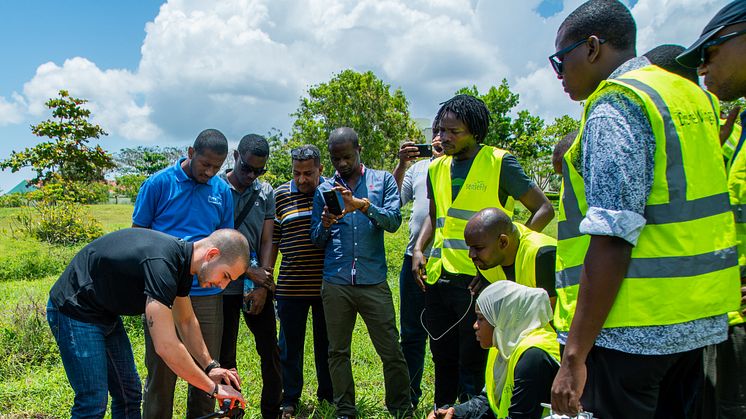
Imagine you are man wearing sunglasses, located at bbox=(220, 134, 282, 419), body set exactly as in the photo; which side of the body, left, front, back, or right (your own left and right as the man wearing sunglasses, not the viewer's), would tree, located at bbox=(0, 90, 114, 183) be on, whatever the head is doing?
back

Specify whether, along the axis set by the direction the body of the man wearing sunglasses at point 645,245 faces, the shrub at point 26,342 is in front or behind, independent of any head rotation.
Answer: in front

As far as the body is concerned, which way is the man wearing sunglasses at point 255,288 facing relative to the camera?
toward the camera

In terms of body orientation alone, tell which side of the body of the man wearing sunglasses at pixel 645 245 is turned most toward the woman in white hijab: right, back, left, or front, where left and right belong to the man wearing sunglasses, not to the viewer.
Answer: front

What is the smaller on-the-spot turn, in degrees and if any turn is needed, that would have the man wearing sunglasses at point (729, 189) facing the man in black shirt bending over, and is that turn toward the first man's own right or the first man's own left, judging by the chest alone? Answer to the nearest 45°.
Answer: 0° — they already face them

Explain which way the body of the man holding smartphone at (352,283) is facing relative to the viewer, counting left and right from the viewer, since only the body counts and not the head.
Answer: facing the viewer

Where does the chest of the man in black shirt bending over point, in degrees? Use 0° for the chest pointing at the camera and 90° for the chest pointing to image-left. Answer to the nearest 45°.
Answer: approximately 270°

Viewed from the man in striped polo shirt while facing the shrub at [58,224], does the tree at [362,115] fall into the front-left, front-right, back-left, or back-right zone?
front-right

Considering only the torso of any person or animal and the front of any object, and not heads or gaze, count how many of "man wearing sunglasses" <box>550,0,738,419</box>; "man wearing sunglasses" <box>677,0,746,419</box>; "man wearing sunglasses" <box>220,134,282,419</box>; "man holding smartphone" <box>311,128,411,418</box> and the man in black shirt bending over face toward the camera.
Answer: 2

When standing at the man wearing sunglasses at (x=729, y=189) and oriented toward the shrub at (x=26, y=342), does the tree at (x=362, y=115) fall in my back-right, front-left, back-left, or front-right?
front-right

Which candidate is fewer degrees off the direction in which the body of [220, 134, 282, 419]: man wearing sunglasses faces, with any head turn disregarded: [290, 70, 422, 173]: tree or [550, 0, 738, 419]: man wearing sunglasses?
the man wearing sunglasses

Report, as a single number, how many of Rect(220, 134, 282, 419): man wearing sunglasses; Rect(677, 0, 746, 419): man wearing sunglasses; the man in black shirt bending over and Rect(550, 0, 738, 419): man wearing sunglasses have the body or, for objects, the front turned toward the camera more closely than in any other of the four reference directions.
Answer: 1

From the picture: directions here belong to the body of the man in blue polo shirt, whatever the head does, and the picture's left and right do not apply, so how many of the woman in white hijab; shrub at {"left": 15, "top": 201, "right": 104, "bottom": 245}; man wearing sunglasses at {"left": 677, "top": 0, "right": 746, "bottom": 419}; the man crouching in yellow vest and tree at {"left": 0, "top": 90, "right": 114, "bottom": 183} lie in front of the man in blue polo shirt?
3

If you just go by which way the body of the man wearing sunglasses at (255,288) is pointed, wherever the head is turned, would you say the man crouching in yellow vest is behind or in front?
in front

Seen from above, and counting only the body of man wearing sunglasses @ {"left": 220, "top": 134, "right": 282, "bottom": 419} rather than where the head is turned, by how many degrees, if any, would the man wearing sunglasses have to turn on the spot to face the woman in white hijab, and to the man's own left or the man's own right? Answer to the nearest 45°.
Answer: approximately 45° to the man's own left

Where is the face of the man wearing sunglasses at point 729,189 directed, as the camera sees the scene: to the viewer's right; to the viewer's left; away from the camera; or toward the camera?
to the viewer's left
